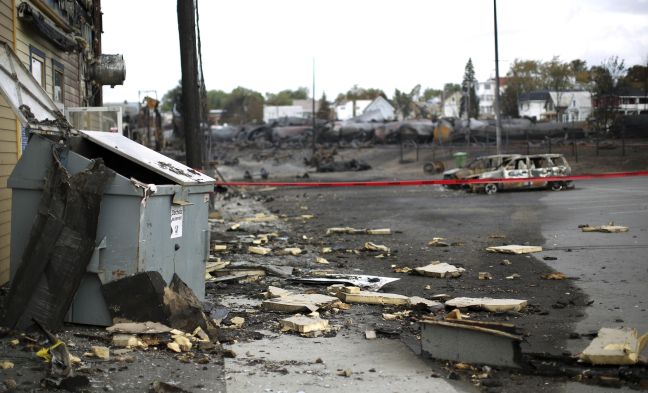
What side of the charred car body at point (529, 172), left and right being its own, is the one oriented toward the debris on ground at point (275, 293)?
left

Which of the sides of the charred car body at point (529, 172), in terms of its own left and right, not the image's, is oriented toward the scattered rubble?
left

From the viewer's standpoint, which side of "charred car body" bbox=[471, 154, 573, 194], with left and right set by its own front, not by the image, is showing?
left

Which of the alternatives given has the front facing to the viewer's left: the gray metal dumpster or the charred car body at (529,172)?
the charred car body

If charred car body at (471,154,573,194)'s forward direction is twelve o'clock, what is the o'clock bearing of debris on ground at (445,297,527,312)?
The debris on ground is roughly at 9 o'clock from the charred car body.

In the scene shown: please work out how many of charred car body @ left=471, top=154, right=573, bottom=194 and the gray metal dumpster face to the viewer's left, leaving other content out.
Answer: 1

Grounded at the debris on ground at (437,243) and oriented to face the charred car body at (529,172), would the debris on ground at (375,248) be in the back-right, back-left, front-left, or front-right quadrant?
back-left

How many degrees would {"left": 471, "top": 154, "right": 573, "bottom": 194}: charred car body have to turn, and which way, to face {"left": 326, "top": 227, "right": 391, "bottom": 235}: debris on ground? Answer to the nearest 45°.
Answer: approximately 90° to its left

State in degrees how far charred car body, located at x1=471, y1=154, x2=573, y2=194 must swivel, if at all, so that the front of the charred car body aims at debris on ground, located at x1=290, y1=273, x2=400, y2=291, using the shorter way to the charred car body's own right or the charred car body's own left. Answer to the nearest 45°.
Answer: approximately 90° to the charred car body's own left

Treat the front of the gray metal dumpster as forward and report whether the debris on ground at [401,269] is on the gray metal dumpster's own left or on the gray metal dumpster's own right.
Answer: on the gray metal dumpster's own left

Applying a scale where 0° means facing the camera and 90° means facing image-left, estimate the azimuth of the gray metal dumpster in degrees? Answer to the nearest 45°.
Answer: approximately 315°

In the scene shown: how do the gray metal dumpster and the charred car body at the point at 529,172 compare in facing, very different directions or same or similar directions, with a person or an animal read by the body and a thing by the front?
very different directions
